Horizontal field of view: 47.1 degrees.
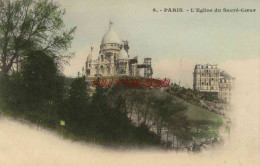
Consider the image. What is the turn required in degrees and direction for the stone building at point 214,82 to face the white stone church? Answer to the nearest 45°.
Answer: approximately 90° to its right

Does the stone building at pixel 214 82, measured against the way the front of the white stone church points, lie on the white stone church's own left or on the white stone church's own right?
on the white stone church's own left

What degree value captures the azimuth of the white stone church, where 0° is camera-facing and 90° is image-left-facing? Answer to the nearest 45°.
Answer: approximately 45°

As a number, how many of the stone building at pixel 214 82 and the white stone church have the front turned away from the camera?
0

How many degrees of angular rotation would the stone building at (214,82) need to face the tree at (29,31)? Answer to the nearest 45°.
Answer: approximately 90° to its right

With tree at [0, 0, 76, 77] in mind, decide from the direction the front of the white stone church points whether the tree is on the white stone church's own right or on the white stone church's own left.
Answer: on the white stone church's own right

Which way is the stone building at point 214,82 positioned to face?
toward the camera
